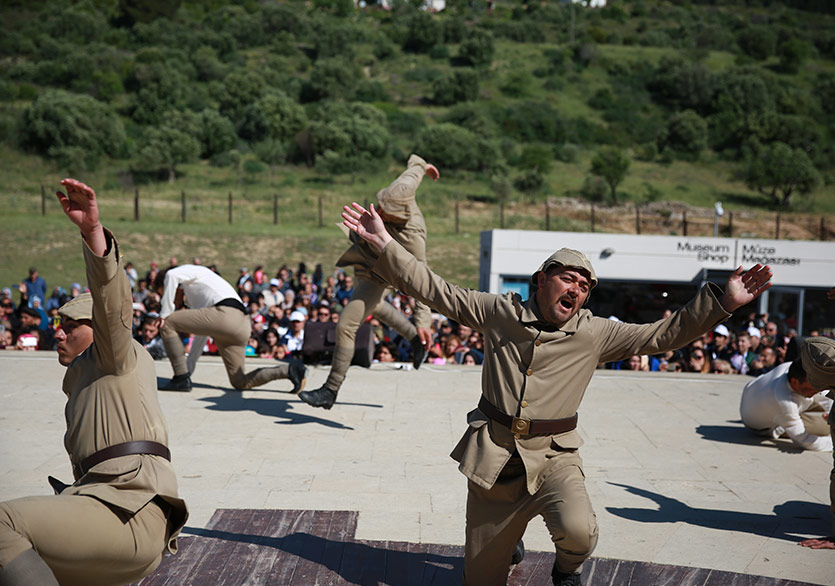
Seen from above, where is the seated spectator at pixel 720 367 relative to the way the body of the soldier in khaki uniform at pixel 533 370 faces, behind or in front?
behind

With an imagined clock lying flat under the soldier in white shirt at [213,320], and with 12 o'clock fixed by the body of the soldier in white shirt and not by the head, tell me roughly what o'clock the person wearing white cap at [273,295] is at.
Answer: The person wearing white cap is roughly at 3 o'clock from the soldier in white shirt.
